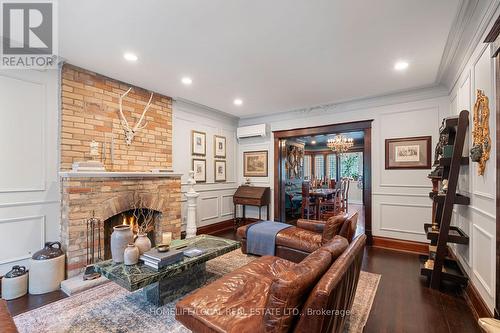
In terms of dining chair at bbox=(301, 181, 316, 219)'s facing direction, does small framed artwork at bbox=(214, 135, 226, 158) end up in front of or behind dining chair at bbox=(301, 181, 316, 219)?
behind

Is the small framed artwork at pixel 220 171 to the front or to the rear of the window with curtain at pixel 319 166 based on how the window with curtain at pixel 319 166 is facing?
to the front

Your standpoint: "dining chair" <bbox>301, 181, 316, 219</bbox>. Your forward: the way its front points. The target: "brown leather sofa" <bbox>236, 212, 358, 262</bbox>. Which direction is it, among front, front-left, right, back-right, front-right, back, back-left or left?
back-right

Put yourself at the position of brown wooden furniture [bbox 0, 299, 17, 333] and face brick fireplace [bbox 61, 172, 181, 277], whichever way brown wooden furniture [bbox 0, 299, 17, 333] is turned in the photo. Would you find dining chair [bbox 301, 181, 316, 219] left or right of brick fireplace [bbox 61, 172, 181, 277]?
right

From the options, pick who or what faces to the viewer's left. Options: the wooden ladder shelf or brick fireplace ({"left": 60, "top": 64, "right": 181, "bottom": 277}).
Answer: the wooden ladder shelf

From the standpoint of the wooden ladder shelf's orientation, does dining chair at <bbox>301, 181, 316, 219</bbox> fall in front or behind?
in front

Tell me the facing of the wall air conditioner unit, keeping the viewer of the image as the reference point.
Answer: facing the viewer and to the left of the viewer

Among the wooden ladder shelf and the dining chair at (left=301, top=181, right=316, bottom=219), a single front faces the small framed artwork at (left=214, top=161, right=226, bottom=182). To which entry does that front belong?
the wooden ladder shelf

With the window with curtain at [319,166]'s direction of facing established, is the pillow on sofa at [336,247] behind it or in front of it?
in front

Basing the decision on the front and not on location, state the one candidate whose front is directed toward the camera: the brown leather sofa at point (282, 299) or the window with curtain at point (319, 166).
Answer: the window with curtain

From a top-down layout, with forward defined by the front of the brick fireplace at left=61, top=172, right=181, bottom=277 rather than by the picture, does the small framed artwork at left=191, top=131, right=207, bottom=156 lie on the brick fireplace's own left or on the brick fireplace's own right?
on the brick fireplace's own left

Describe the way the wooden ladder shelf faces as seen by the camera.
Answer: facing to the left of the viewer

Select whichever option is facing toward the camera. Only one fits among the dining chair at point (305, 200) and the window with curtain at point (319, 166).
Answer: the window with curtain

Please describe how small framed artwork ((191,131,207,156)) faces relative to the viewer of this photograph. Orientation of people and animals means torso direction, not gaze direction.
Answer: facing the viewer and to the right of the viewer

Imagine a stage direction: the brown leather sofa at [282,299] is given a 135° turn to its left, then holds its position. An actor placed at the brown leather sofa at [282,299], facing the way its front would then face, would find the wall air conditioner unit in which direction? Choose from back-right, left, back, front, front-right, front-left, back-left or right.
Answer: back

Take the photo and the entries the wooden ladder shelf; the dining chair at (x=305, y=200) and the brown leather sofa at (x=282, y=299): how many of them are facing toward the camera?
0

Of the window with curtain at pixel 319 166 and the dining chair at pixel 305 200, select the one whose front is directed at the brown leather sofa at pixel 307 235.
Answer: the window with curtain

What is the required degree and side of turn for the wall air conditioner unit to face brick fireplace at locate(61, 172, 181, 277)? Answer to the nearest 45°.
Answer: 0° — it already faces it

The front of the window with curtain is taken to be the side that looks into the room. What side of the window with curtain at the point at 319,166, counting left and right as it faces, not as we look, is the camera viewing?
front
